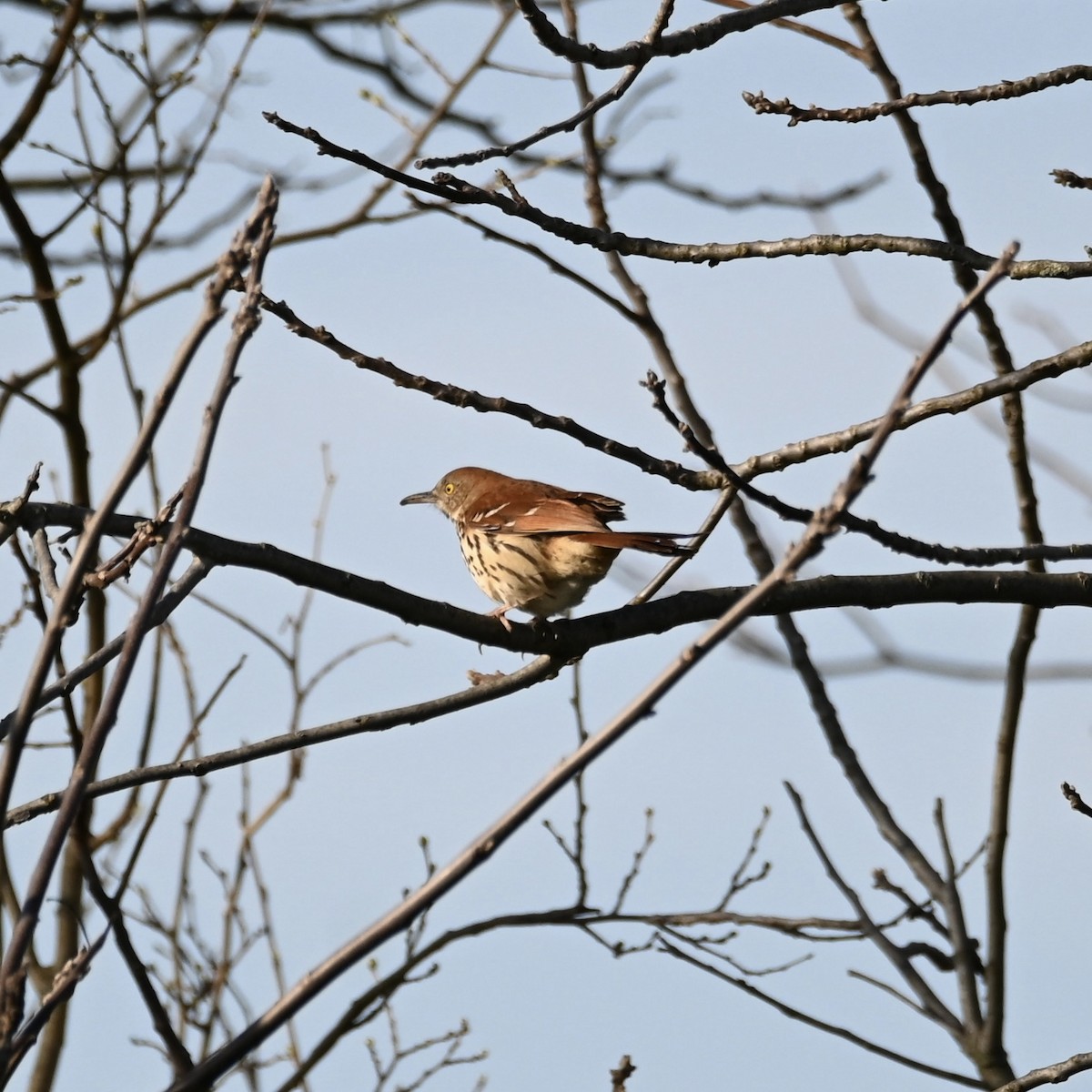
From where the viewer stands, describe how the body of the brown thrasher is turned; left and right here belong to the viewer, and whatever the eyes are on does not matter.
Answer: facing to the left of the viewer
